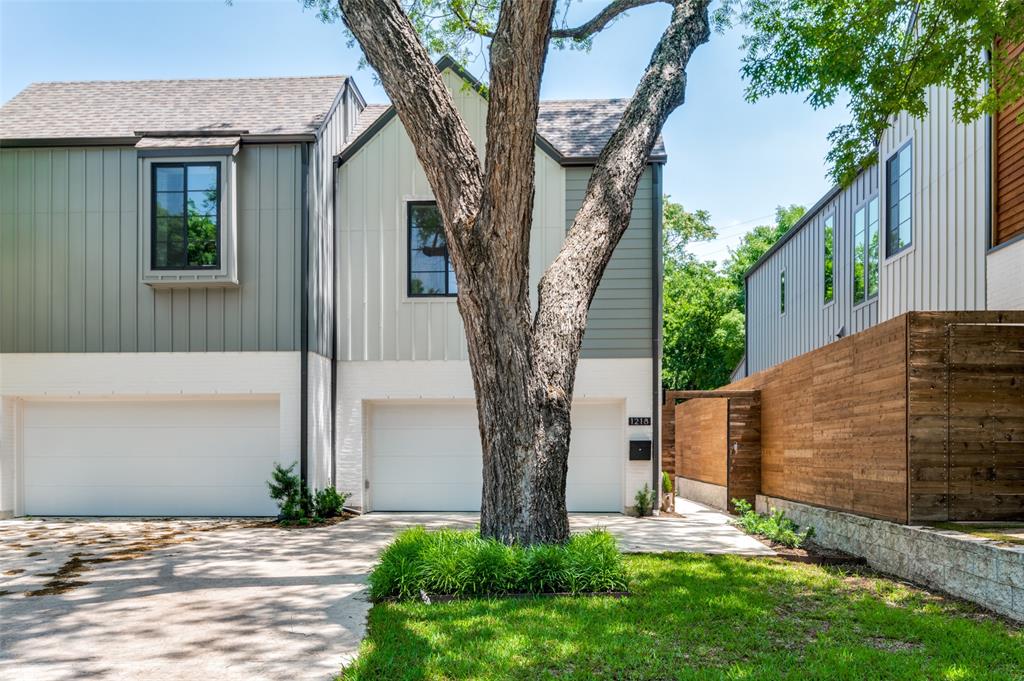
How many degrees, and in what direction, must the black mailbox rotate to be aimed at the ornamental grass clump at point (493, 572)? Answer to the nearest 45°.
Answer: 0° — it already faces it

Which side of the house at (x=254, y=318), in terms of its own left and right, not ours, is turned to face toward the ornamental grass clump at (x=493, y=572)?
front

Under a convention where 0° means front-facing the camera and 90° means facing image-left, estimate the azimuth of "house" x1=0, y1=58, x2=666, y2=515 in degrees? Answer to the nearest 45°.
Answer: approximately 0°

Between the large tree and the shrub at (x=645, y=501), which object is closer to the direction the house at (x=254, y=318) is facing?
the large tree
